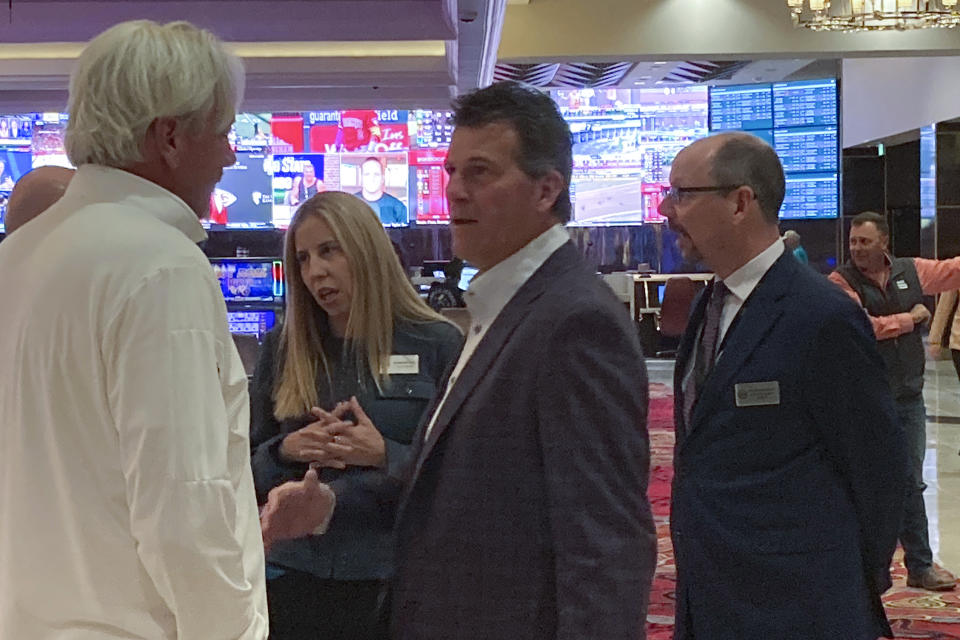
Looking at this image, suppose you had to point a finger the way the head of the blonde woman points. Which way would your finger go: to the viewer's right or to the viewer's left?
to the viewer's left

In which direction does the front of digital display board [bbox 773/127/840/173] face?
toward the camera

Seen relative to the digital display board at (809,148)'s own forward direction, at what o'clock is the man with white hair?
The man with white hair is roughly at 12 o'clock from the digital display board.

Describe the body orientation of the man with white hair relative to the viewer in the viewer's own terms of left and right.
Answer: facing away from the viewer and to the right of the viewer

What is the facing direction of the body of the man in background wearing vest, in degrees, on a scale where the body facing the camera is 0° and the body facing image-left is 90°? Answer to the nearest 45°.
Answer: approximately 0°

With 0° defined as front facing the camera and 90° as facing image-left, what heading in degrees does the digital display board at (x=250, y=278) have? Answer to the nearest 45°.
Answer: approximately 0°

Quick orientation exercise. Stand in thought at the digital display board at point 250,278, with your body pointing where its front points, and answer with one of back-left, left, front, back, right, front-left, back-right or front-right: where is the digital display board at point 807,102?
back-left

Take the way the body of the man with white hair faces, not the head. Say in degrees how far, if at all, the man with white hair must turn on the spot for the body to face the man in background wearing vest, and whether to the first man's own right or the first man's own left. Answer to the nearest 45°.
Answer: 0° — they already face them

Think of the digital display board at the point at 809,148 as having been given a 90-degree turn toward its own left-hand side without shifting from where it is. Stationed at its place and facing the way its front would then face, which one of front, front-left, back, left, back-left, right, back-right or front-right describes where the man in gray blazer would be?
right

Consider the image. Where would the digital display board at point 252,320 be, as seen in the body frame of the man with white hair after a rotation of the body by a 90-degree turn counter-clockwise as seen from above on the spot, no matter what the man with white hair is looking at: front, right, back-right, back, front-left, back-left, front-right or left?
front-right

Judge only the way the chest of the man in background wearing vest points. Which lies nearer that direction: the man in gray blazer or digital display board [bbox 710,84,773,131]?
the man in gray blazer

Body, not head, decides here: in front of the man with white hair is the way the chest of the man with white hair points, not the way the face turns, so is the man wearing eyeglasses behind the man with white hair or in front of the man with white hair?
in front

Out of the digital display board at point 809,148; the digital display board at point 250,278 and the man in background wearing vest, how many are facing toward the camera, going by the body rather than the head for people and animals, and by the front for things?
3

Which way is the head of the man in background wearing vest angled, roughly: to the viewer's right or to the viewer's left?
to the viewer's left
